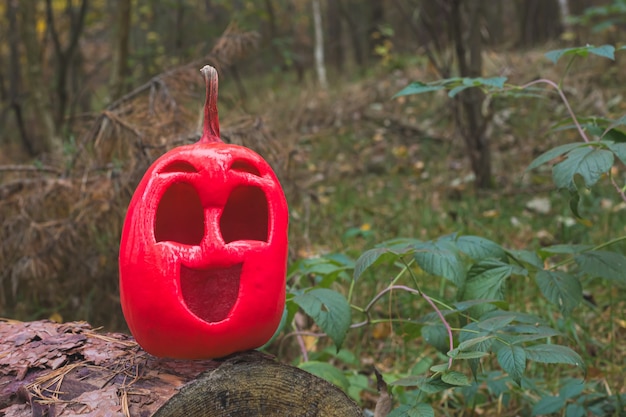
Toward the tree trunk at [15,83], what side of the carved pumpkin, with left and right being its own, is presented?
back

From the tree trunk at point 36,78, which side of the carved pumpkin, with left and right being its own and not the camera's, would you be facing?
back

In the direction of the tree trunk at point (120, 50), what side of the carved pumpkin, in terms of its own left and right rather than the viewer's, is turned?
back

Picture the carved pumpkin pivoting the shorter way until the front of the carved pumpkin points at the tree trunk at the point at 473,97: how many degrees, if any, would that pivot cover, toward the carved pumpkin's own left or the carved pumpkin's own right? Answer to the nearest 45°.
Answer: approximately 135° to the carved pumpkin's own left

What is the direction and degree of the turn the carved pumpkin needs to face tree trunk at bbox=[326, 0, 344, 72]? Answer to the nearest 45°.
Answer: approximately 180°

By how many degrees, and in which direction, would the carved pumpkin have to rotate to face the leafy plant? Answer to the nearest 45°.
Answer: approximately 90° to its left

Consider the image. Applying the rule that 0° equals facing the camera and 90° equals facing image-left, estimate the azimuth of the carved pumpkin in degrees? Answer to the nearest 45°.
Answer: approximately 0°
